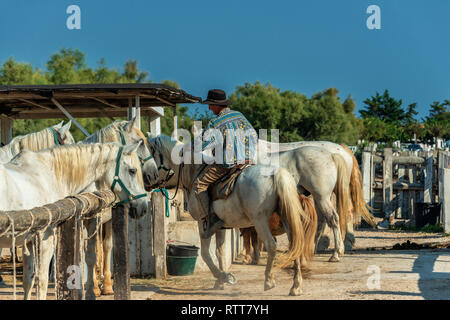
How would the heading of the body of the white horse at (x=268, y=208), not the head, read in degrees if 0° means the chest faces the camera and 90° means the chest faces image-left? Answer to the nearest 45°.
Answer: approximately 135°

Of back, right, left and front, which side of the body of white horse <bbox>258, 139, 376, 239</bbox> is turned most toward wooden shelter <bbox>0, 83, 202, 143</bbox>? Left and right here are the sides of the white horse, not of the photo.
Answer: front

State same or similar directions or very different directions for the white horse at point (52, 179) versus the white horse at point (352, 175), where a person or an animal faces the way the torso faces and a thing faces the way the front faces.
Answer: very different directions

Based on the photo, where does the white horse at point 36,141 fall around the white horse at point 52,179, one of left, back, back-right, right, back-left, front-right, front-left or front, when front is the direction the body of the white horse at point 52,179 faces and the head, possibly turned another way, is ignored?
left

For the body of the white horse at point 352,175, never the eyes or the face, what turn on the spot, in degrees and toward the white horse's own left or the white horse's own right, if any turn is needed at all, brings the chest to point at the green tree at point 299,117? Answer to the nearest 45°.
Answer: approximately 90° to the white horse's own right

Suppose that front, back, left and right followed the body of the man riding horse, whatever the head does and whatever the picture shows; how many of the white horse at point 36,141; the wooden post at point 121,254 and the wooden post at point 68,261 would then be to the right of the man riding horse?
0

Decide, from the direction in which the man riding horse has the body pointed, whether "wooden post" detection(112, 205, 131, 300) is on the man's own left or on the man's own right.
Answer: on the man's own left

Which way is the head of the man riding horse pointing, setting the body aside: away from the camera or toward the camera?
away from the camera

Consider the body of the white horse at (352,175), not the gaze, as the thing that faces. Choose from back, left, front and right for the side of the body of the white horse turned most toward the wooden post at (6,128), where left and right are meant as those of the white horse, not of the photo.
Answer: front

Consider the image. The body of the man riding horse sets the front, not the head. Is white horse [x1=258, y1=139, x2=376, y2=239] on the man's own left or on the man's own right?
on the man's own right

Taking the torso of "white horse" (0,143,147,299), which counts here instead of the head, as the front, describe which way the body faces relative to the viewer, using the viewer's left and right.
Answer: facing to the right of the viewer

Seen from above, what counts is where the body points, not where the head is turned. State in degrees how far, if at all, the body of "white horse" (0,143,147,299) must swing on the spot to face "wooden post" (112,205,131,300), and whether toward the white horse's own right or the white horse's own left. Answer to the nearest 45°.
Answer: approximately 45° to the white horse's own right

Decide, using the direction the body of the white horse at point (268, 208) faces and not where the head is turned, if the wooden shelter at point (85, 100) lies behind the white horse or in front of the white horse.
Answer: in front

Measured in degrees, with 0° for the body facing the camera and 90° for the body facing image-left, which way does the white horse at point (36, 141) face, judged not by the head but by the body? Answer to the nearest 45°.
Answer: approximately 270°

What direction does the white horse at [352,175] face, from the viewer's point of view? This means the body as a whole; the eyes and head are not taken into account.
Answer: to the viewer's left

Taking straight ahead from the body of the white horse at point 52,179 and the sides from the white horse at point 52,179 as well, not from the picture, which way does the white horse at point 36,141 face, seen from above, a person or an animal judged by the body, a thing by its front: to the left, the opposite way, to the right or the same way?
the same way

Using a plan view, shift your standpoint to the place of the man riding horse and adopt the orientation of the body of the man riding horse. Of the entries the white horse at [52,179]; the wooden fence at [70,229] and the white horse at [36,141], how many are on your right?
0
